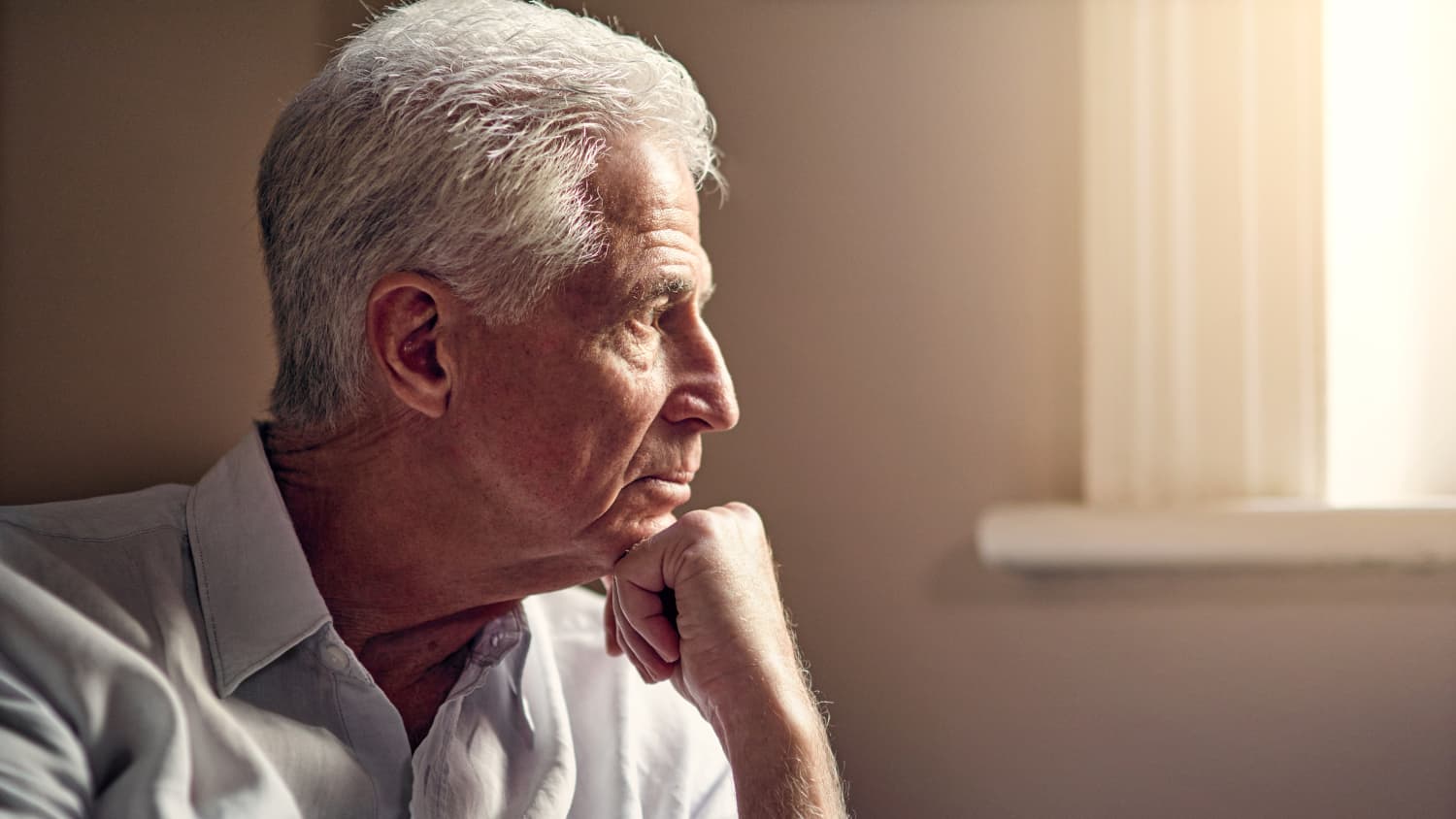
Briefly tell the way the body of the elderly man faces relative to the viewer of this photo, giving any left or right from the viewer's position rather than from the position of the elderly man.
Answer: facing the viewer and to the right of the viewer

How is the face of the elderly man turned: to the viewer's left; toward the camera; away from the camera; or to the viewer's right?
to the viewer's right
